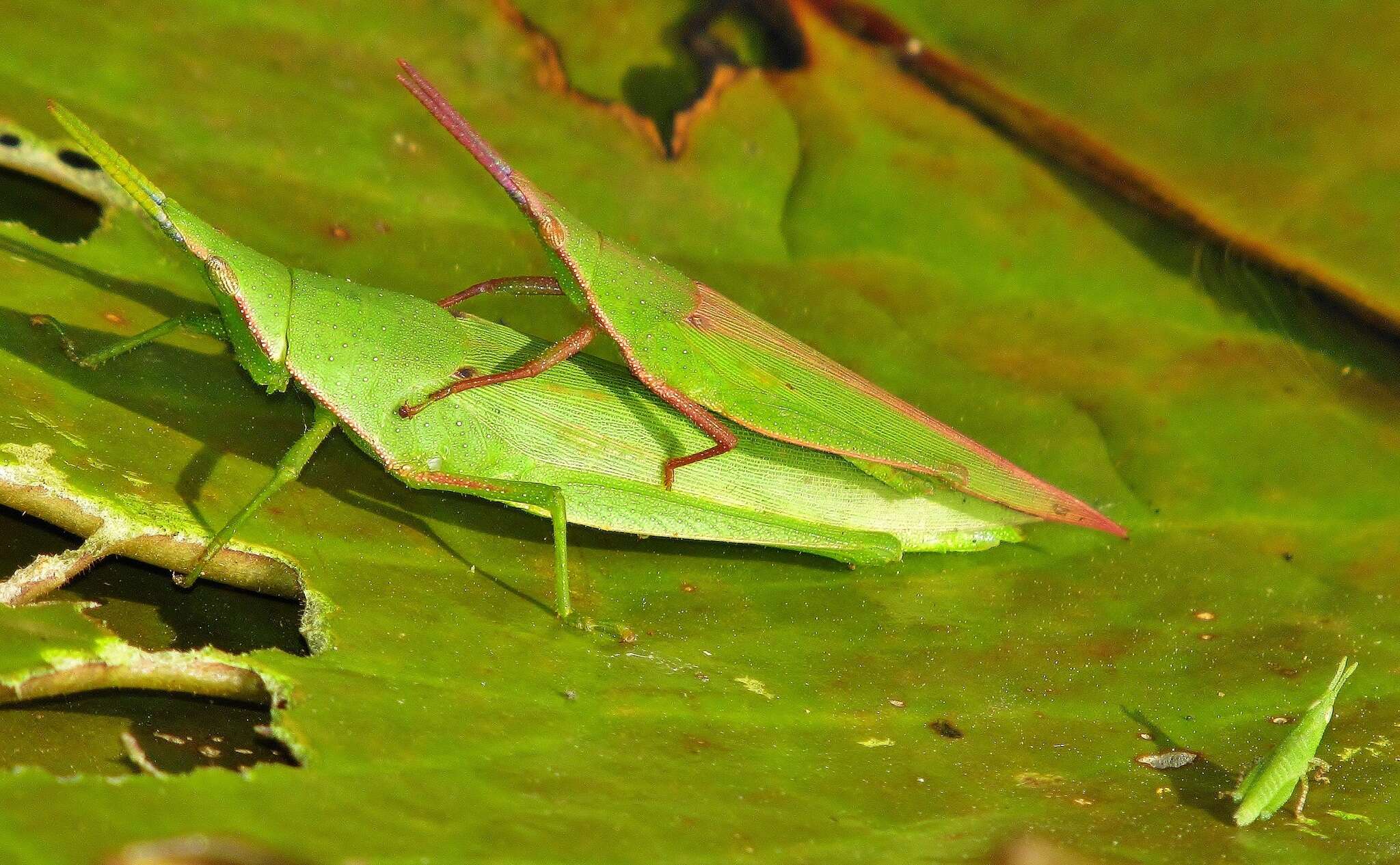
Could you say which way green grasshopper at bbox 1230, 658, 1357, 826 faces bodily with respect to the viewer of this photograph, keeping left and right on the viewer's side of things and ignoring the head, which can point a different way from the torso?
facing away from the viewer and to the right of the viewer

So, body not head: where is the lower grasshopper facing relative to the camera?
to the viewer's left

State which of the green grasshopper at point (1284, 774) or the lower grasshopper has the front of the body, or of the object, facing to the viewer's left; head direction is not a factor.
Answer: the lower grasshopper

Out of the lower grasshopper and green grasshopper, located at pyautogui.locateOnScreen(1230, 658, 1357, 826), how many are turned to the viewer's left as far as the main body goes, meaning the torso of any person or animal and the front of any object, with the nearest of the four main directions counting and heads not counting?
1

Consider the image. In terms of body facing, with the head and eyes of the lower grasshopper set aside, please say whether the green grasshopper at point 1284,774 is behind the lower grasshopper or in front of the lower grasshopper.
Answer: behind

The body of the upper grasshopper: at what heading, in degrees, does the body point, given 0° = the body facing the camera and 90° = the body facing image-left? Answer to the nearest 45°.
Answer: approximately 90°

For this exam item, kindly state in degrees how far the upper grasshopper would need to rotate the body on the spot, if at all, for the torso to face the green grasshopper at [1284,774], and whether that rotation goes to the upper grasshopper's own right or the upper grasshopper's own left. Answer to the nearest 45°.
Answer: approximately 135° to the upper grasshopper's own left

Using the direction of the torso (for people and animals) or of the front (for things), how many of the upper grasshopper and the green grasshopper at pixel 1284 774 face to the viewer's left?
1

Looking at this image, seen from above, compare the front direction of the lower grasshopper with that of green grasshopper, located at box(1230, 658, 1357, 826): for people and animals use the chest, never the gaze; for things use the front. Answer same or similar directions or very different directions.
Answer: very different directions

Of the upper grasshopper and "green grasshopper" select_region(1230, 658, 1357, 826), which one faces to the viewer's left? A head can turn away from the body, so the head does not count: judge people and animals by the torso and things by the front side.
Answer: the upper grasshopper
